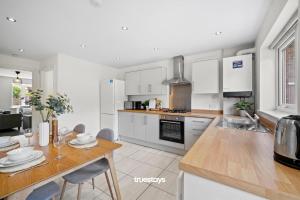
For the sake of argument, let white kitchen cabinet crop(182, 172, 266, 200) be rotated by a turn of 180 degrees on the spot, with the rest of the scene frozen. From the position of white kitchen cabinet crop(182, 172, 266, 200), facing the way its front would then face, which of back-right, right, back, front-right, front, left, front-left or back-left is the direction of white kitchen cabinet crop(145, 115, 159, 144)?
left

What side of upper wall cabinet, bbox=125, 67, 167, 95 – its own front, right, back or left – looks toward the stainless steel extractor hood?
left

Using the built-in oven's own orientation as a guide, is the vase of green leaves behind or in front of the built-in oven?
in front

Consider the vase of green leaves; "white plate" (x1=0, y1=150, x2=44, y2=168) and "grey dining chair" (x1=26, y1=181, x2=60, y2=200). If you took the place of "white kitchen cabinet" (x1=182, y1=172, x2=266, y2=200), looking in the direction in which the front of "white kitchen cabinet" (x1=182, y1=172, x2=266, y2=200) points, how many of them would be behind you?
0

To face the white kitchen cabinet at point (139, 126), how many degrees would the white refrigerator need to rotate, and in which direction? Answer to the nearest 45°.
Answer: approximately 90° to its left

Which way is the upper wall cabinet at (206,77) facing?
toward the camera

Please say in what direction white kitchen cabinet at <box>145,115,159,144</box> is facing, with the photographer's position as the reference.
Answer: facing the viewer and to the left of the viewer

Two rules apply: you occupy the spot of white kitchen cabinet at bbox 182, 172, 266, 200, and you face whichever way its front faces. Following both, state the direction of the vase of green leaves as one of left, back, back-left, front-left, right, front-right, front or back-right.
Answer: front-right

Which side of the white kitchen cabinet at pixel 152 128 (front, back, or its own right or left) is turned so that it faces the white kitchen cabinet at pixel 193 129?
left

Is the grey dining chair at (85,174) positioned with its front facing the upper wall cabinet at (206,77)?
no

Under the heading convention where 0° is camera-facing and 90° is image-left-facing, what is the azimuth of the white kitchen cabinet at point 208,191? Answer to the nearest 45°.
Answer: approximately 45°

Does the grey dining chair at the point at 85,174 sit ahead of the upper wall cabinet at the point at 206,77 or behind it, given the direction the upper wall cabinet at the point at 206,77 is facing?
ahead

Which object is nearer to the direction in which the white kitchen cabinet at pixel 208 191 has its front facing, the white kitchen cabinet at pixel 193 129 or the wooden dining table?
the wooden dining table

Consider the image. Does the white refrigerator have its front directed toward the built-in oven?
no

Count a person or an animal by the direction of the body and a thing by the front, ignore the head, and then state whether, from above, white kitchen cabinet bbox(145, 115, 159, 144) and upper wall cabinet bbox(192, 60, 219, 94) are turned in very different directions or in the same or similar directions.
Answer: same or similar directions

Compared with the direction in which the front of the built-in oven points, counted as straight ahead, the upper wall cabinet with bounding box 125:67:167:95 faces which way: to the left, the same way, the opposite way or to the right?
the same way

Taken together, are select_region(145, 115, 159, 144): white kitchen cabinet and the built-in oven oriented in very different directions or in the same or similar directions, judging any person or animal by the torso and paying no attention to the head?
same or similar directions

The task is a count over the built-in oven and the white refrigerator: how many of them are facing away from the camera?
0

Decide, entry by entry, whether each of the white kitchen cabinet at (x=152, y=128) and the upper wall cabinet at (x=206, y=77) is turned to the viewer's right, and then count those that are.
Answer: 0

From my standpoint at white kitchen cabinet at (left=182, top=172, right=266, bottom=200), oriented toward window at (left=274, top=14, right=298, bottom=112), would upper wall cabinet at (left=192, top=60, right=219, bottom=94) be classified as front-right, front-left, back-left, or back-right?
front-left
